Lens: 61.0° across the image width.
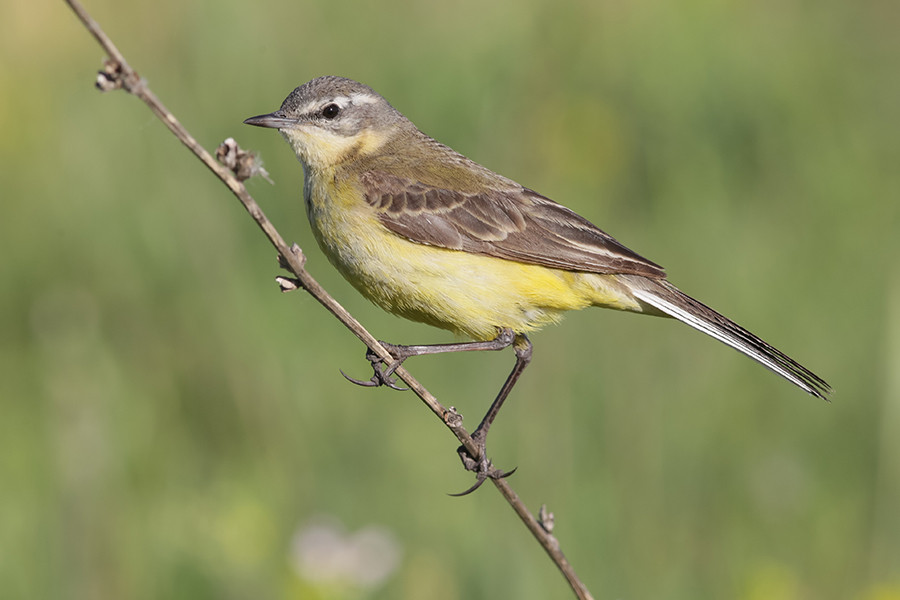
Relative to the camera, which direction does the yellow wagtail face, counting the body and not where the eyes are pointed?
to the viewer's left
